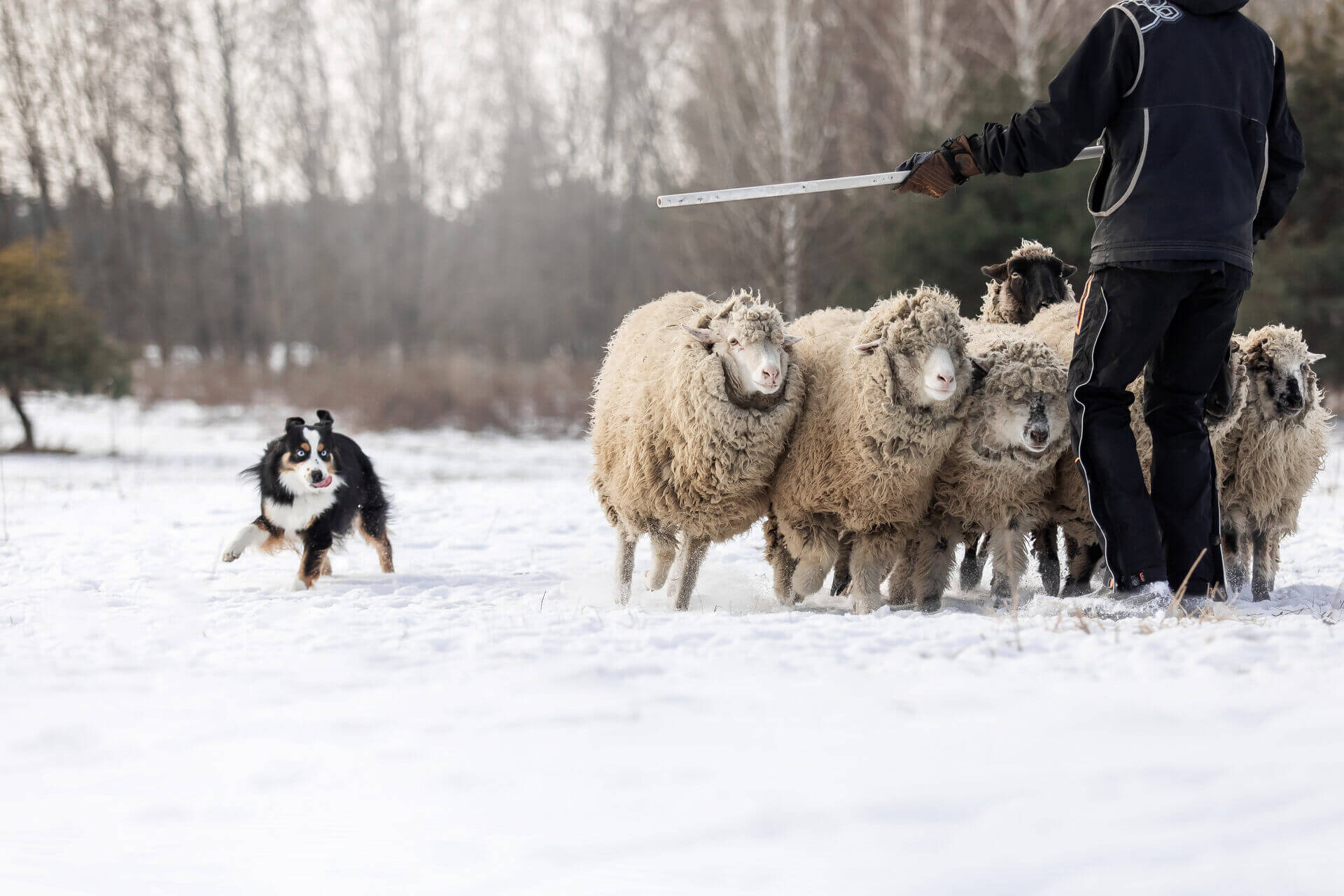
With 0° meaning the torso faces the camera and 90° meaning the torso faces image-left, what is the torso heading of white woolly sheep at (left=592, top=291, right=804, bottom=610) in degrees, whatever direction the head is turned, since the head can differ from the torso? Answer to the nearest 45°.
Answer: approximately 315°

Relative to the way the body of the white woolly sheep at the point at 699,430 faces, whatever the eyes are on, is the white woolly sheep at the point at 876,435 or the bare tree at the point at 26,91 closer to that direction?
the white woolly sheep

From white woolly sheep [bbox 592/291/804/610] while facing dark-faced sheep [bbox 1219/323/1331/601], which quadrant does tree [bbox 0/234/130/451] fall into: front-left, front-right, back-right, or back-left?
back-left

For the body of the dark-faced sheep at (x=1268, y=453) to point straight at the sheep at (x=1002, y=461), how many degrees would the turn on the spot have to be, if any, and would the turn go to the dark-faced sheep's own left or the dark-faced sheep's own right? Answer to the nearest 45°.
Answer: approximately 45° to the dark-faced sheep's own right

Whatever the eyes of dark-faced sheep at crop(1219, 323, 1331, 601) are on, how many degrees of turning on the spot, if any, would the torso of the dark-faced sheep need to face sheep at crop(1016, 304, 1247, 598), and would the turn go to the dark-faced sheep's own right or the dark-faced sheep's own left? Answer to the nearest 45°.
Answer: approximately 90° to the dark-faced sheep's own right

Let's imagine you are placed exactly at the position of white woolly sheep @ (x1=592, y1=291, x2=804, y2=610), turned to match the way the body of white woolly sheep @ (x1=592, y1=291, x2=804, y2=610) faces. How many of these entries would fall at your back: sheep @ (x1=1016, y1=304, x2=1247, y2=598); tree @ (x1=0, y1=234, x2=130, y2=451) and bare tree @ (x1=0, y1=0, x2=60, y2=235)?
2

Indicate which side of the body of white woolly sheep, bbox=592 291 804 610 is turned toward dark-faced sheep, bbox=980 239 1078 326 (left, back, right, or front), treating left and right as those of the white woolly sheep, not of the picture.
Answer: left

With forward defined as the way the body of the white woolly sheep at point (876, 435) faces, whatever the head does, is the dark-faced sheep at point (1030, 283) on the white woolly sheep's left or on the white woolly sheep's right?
on the white woolly sheep's left

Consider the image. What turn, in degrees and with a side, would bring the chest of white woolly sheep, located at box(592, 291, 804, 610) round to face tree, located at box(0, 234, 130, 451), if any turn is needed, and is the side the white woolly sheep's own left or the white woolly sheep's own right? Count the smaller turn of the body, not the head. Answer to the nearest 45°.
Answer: approximately 180°

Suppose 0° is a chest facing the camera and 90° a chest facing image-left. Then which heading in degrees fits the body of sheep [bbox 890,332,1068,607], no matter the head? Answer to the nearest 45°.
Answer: approximately 315°
